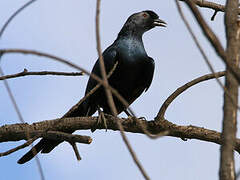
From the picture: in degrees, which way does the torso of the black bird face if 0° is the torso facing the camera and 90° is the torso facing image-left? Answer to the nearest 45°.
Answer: approximately 315°
